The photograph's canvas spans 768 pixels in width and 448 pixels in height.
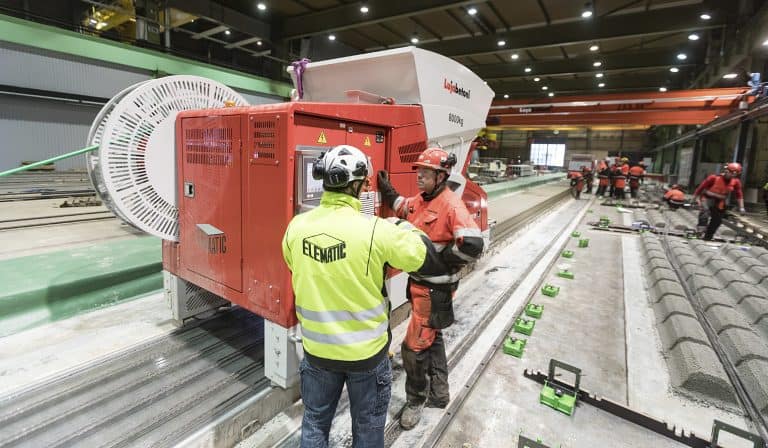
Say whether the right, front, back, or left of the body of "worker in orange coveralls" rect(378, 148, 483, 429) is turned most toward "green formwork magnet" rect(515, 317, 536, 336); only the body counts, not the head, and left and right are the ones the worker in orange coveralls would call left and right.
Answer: back

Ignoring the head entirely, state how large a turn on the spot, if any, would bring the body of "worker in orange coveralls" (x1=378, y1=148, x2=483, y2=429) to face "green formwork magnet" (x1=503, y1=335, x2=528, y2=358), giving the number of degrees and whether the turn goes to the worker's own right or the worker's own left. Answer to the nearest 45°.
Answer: approximately 180°

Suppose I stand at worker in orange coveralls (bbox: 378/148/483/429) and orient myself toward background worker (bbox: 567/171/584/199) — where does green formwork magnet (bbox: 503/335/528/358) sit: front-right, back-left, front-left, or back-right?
front-right

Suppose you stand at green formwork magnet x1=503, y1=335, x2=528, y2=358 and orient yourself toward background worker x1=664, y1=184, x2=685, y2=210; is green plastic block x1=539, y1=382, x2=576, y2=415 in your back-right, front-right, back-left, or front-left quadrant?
back-right

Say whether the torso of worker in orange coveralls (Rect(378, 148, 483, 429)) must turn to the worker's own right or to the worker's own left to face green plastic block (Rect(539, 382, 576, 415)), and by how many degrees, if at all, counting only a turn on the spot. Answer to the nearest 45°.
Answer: approximately 135° to the worker's own left

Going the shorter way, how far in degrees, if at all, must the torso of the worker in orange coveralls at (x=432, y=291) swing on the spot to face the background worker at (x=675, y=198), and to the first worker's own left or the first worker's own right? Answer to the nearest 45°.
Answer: approximately 180°

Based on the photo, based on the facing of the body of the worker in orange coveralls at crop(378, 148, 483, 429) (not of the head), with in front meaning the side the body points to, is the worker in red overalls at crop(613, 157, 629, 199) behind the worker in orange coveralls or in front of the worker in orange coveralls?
behind

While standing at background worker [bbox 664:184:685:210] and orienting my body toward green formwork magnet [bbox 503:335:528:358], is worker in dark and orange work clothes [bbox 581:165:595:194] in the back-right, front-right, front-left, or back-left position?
back-right

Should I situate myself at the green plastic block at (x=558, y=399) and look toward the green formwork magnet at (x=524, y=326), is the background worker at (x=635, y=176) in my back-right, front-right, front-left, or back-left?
front-right

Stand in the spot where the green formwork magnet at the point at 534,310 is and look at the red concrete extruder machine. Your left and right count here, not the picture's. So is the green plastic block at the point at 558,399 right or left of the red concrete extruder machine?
left

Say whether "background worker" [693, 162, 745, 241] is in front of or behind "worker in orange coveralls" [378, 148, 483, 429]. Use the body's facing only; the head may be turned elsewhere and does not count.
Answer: behind

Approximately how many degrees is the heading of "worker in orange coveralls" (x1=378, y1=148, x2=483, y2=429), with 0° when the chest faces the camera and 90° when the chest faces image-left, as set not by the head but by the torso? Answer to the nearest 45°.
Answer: approximately 45°

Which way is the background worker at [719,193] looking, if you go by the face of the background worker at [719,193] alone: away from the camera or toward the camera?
toward the camera

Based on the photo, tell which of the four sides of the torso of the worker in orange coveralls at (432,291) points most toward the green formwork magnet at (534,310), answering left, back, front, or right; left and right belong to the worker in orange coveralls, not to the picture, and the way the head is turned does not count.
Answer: back
